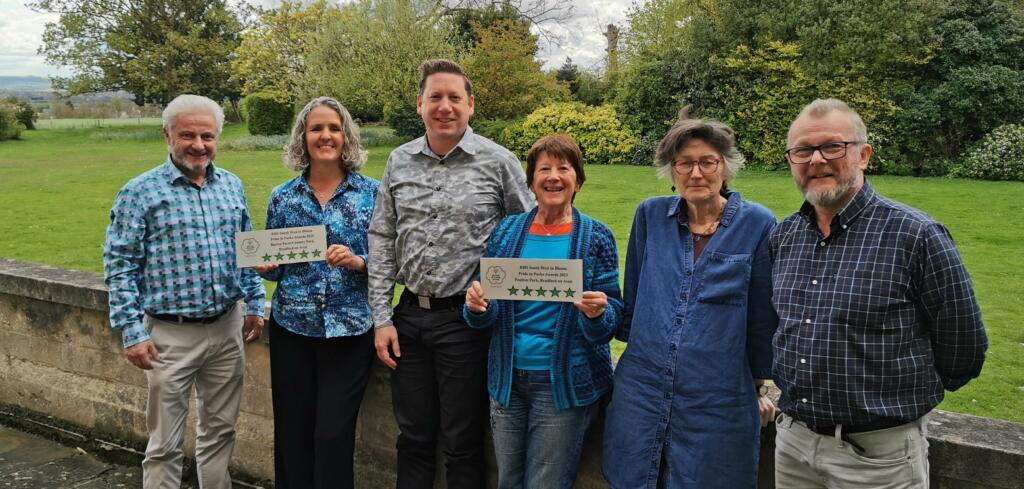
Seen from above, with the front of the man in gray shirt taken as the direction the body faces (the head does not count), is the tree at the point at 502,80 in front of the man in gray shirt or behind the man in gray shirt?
behind

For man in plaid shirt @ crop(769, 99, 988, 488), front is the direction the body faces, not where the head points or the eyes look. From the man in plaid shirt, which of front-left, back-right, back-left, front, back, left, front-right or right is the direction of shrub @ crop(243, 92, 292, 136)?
right

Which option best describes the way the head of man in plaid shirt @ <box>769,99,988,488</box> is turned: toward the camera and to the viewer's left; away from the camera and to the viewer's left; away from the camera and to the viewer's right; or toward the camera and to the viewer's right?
toward the camera and to the viewer's left

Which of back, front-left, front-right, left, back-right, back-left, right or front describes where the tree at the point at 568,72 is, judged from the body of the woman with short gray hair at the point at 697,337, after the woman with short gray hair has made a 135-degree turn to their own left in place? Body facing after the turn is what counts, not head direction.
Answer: front-left

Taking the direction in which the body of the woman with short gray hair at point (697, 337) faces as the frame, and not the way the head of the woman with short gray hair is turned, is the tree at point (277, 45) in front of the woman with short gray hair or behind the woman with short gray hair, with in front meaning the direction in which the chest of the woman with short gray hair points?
behind

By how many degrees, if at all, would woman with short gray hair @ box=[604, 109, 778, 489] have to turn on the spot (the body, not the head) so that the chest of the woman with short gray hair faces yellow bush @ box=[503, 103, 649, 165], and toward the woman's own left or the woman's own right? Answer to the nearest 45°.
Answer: approximately 180°

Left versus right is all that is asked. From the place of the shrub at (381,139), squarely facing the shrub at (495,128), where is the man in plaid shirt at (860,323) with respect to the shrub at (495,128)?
right

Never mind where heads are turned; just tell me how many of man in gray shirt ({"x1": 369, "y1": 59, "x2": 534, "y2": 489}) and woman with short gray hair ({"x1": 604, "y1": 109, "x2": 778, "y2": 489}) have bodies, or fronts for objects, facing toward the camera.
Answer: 2

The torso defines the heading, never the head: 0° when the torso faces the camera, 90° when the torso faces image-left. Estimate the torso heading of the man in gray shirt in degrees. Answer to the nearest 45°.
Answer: approximately 0°
